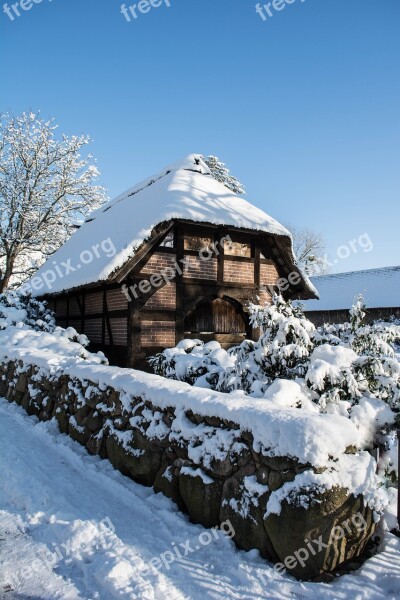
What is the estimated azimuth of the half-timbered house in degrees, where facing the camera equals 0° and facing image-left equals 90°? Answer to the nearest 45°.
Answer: approximately 315°

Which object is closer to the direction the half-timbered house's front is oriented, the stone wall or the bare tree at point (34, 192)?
the stone wall

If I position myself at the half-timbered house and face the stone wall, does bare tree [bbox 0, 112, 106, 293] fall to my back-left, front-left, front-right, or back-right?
back-right

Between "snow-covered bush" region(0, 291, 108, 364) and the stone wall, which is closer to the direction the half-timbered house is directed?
the stone wall

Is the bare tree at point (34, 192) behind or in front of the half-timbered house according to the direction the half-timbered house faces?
behind

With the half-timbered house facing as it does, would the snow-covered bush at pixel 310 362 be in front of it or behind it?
in front

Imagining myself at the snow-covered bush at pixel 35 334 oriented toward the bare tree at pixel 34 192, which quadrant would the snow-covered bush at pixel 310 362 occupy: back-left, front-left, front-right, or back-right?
back-right
